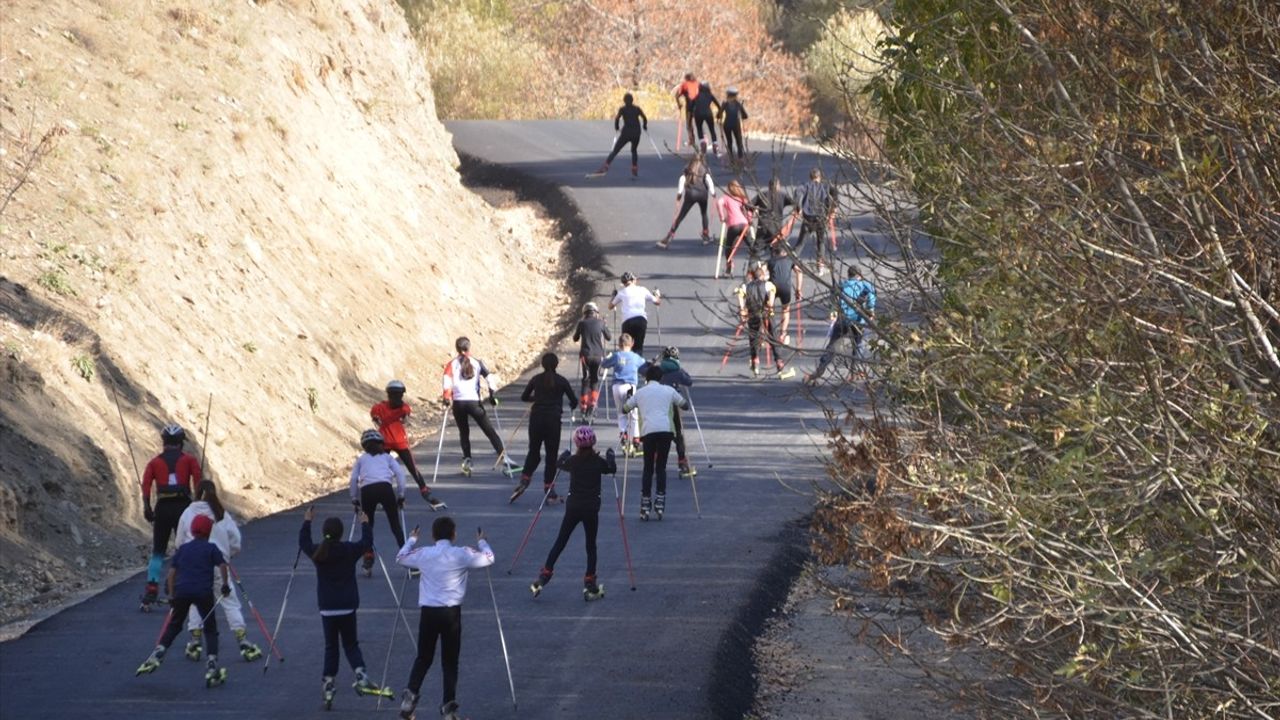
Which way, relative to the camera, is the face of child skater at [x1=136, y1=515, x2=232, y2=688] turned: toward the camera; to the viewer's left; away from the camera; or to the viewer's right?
away from the camera

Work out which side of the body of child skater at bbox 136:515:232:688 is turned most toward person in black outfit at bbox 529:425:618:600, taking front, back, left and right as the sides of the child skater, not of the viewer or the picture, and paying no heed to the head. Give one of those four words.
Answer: right

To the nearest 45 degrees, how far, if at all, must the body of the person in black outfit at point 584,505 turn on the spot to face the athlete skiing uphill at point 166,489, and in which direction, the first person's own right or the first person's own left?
approximately 90° to the first person's own left

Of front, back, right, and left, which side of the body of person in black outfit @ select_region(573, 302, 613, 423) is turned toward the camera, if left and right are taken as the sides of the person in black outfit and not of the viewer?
back

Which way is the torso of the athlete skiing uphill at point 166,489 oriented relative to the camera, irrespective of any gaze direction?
away from the camera

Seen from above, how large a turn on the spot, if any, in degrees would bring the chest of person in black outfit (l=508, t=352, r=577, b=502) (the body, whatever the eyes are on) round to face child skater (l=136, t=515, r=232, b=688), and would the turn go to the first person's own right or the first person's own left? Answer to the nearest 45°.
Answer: approximately 135° to the first person's own left

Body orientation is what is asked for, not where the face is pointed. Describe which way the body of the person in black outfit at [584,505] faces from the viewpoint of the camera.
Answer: away from the camera

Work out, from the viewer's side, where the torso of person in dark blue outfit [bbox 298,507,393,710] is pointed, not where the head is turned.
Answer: away from the camera

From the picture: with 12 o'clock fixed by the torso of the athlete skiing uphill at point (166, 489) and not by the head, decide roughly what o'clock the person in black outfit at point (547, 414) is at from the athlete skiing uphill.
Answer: The person in black outfit is roughly at 2 o'clock from the athlete skiing uphill.

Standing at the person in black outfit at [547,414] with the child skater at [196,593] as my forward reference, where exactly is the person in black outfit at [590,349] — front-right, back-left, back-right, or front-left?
back-right

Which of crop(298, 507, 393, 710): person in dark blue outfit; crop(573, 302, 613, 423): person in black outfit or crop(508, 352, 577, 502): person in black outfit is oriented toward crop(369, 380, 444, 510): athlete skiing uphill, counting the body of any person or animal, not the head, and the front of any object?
crop(298, 507, 393, 710): person in dark blue outfit

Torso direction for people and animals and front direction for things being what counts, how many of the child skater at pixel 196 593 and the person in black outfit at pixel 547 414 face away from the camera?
2

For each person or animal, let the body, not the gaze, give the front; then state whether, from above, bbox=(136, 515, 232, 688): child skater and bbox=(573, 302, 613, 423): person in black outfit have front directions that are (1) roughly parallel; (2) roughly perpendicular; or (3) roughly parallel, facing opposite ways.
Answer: roughly parallel

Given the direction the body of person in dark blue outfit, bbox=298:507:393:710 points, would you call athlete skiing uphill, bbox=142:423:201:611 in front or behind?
in front

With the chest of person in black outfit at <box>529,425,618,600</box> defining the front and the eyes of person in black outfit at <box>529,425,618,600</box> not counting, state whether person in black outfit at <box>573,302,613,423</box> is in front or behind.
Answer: in front

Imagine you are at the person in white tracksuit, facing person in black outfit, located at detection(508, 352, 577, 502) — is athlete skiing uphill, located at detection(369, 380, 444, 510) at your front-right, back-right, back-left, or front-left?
front-left

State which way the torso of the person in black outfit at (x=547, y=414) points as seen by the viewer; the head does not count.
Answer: away from the camera

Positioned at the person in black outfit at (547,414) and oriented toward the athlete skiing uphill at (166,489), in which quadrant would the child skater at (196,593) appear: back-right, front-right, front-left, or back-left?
front-left

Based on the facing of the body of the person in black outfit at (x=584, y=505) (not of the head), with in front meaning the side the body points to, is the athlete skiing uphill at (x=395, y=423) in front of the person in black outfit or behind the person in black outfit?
in front

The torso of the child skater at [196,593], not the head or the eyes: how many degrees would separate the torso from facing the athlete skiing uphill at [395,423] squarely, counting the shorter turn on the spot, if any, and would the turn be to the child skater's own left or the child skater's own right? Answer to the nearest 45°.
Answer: approximately 45° to the child skater's own right

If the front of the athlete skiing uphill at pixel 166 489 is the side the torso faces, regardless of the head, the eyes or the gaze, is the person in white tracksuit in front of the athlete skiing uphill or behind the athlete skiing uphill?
behind
